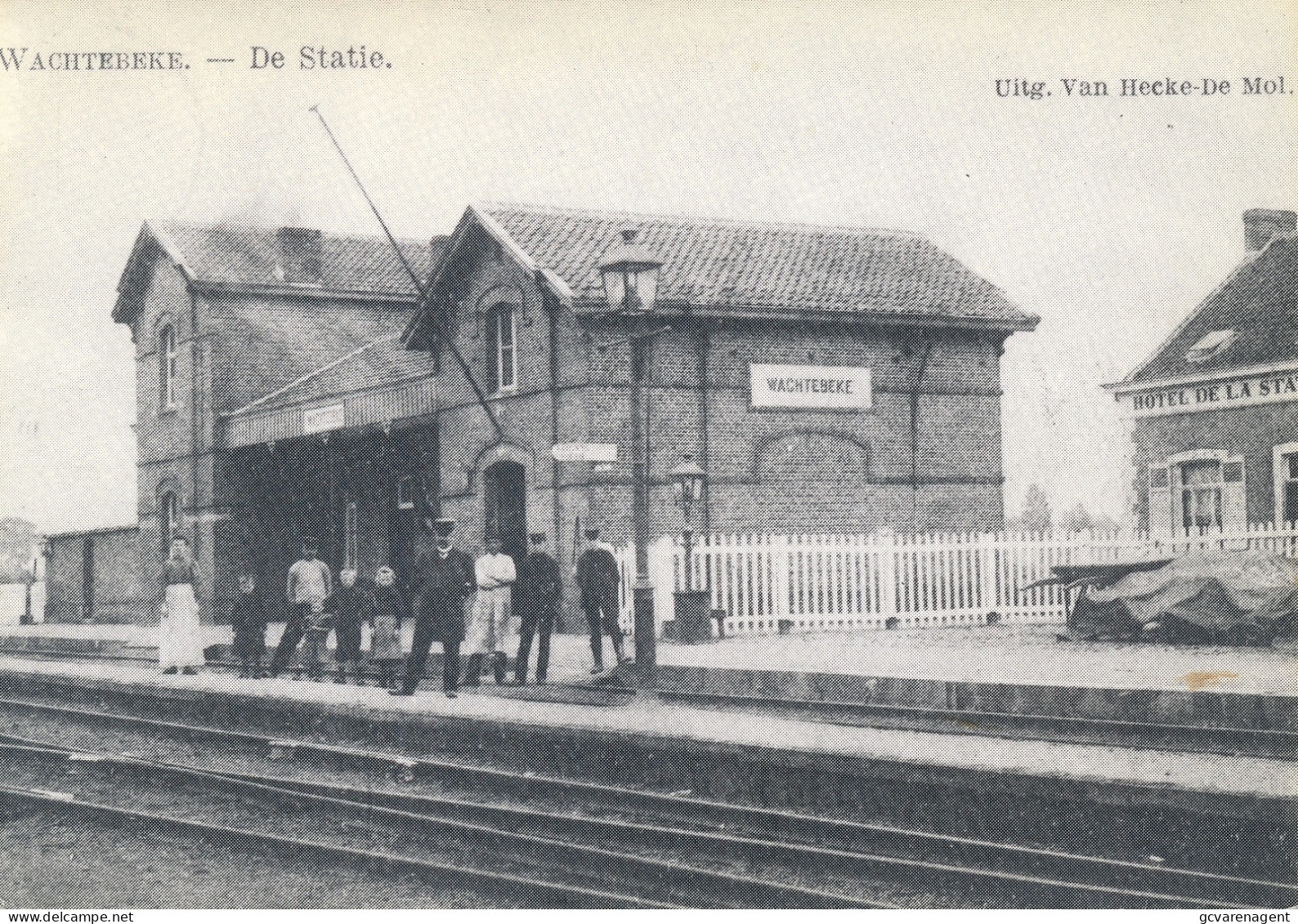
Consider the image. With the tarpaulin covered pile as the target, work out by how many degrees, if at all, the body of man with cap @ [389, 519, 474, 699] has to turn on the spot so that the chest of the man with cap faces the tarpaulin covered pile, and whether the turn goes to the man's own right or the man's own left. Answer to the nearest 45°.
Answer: approximately 90° to the man's own left

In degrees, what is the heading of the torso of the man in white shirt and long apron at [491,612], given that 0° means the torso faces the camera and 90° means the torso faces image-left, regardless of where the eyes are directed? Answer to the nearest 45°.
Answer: approximately 0°

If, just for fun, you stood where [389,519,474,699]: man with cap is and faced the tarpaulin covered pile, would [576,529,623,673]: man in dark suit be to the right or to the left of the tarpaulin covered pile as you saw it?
left

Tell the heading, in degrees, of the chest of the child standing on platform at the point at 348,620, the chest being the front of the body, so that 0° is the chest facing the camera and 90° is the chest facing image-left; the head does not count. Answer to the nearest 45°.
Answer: approximately 0°

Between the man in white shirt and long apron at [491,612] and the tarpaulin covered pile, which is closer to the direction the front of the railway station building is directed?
the man in white shirt and long apron

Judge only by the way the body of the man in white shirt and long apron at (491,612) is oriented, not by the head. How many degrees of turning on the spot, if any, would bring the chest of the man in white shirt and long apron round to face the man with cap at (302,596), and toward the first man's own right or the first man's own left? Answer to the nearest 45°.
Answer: approximately 135° to the first man's own right

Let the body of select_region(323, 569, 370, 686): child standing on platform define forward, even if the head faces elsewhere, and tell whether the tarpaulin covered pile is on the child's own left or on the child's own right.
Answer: on the child's own left
